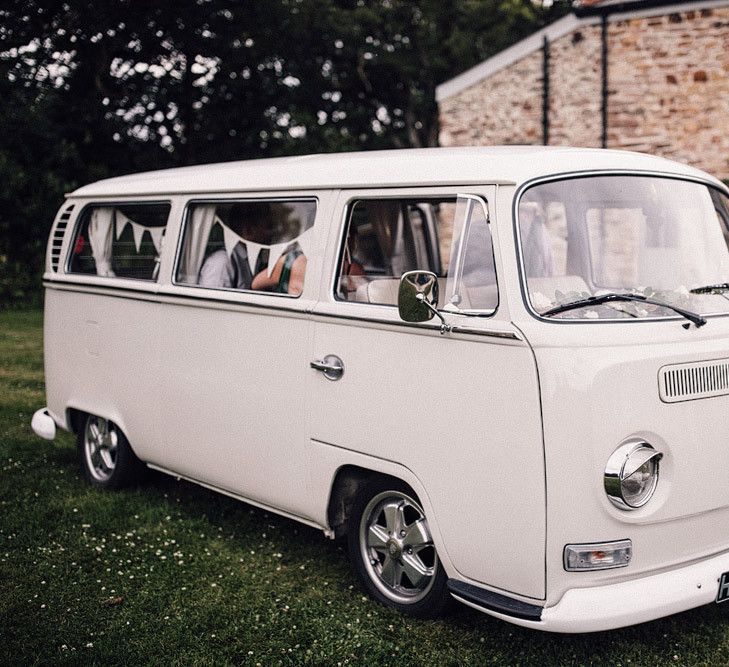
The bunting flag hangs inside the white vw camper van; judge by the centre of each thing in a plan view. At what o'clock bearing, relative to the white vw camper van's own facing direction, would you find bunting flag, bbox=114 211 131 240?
The bunting flag is roughly at 6 o'clock from the white vw camper van.

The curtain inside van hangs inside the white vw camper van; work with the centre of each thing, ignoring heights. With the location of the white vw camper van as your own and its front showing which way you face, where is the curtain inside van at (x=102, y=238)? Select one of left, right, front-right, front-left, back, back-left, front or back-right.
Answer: back

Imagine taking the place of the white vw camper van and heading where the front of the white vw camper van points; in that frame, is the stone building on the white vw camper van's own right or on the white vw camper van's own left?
on the white vw camper van's own left

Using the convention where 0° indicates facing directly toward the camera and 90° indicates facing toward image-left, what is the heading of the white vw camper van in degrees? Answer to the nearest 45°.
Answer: approximately 315°

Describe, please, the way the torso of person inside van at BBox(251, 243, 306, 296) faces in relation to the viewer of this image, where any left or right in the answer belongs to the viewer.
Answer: facing to the left of the viewer

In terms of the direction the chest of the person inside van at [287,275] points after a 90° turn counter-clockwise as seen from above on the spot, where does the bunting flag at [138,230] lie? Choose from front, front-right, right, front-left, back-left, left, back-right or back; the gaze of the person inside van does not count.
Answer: back-right
